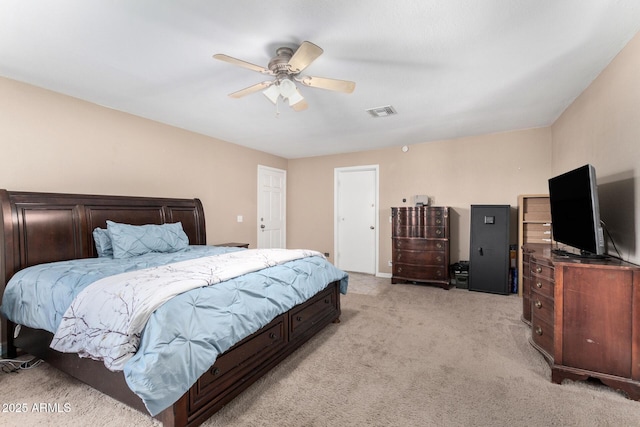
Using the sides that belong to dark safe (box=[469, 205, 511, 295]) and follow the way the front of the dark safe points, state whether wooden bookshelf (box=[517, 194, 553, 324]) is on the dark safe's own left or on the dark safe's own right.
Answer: on the dark safe's own left

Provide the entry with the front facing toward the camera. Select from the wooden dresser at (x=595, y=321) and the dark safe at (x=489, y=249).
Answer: the dark safe

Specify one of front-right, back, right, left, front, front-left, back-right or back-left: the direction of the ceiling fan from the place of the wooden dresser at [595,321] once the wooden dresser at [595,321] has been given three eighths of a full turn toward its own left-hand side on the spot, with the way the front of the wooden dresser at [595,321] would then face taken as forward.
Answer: right

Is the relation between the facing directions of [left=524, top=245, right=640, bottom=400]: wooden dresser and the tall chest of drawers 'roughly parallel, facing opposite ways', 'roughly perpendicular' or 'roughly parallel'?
roughly perpendicular

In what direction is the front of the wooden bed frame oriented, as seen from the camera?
facing the viewer and to the right of the viewer

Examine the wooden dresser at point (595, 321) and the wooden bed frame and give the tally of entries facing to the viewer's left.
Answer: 1

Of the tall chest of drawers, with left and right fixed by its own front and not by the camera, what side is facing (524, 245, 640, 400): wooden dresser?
front

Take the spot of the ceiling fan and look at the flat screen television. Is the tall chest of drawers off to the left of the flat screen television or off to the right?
left

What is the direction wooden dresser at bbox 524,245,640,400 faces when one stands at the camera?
facing to the left of the viewer

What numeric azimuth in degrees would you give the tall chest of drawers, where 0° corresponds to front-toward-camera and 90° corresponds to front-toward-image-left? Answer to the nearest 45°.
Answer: approximately 45°

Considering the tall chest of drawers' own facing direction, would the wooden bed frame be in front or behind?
in front

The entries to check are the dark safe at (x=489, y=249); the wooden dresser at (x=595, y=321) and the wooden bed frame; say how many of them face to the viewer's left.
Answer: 1

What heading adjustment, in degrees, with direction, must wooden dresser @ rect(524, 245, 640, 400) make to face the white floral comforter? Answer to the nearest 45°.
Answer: approximately 45° to its left

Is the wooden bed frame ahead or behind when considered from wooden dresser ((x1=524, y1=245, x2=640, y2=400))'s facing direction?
ahead

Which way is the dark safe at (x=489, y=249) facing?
toward the camera
